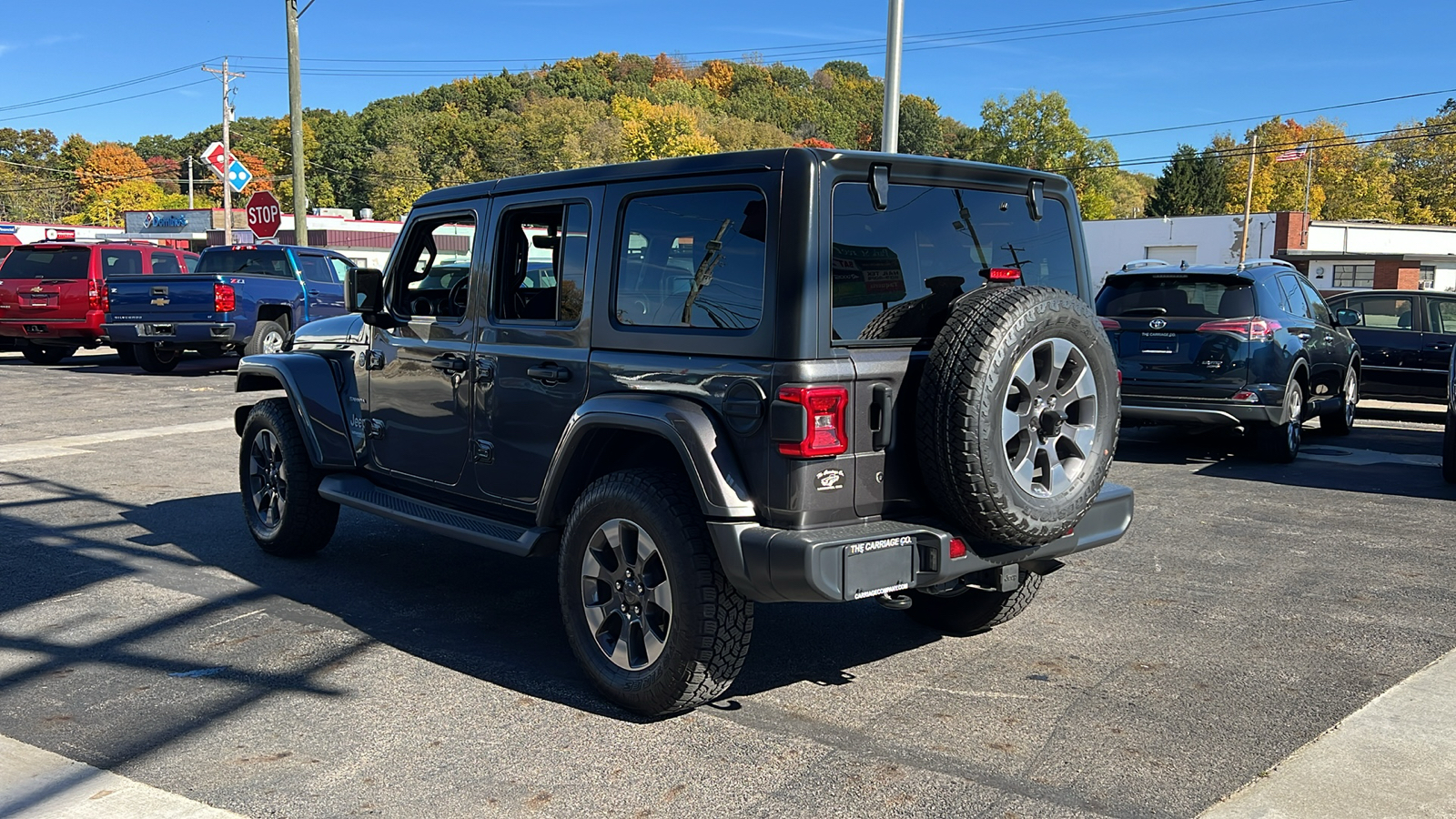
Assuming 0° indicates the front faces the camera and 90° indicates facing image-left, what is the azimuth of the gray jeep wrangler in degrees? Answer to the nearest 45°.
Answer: approximately 135°

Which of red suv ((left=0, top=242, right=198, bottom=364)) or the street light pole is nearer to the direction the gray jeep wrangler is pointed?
the red suv

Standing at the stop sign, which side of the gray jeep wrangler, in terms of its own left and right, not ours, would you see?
front

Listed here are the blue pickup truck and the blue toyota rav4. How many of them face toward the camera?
0

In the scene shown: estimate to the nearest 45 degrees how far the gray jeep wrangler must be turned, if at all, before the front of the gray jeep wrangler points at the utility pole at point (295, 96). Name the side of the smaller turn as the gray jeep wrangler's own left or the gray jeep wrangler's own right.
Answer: approximately 45° to the gray jeep wrangler's own right

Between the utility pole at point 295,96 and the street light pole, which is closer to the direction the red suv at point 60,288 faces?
the utility pole

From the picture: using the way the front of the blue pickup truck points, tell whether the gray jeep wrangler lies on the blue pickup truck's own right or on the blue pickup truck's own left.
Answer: on the blue pickup truck's own right
